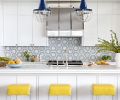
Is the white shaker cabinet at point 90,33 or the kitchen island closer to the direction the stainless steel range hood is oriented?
the kitchen island

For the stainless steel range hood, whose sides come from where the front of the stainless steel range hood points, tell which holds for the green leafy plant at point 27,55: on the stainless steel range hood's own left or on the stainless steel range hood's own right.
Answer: on the stainless steel range hood's own right

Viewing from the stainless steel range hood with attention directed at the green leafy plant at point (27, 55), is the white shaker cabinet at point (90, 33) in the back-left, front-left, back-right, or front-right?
back-right

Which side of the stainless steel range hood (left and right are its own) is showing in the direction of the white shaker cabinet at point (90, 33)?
left

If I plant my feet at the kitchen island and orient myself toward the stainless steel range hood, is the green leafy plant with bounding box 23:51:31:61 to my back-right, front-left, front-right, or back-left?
front-left

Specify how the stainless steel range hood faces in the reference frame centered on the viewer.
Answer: facing the viewer

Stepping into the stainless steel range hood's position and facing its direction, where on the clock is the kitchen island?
The kitchen island is roughly at 12 o'clock from the stainless steel range hood.
